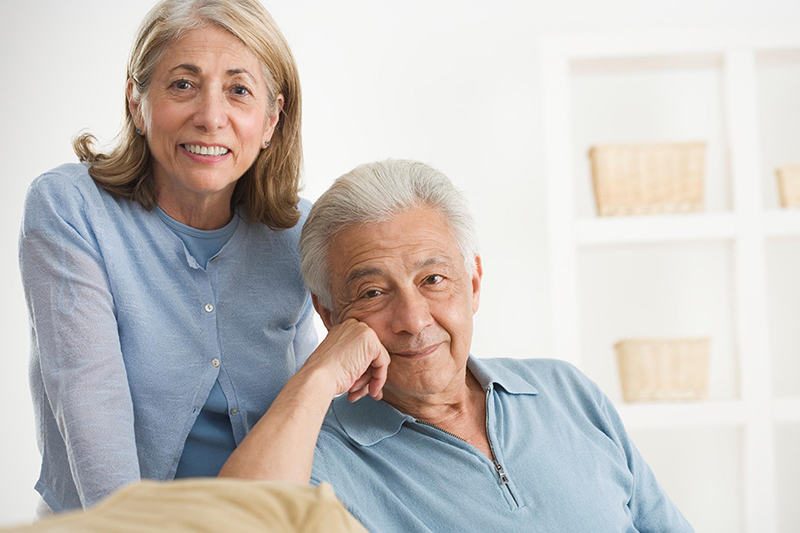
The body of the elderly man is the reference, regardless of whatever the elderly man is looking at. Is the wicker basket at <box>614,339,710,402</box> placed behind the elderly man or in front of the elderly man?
behind

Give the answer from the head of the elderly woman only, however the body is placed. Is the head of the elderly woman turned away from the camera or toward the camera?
toward the camera

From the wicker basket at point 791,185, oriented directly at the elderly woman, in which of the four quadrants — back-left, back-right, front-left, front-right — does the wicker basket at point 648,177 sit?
front-right

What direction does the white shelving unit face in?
toward the camera

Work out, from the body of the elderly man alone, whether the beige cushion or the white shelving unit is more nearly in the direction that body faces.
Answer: the beige cushion

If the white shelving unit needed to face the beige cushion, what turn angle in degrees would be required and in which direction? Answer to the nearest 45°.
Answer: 0° — it already faces it

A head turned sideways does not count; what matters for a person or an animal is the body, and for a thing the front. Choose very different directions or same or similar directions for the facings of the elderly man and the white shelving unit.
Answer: same or similar directions

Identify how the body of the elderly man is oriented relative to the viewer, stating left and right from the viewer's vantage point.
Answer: facing the viewer

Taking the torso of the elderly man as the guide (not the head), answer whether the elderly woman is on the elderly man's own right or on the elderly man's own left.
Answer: on the elderly man's own right

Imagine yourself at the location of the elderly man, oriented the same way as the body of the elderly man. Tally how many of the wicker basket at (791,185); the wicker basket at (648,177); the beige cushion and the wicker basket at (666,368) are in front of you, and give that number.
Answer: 1
